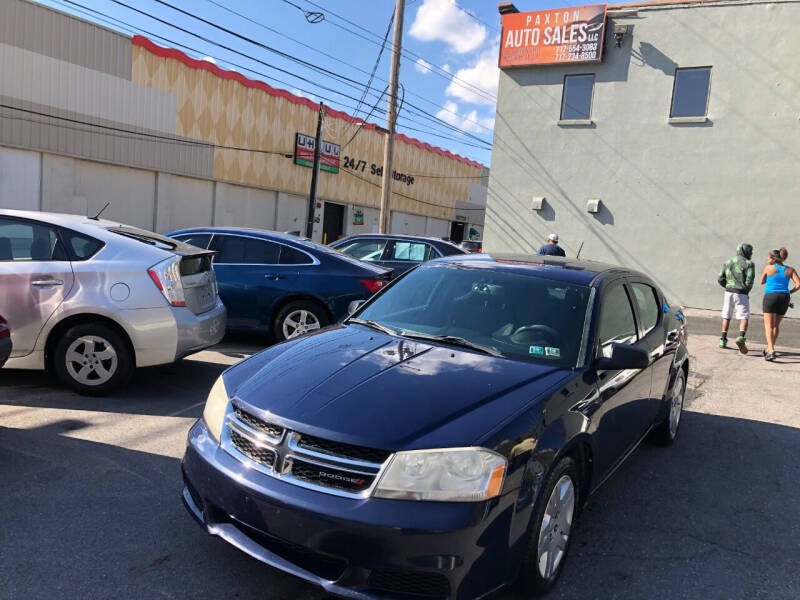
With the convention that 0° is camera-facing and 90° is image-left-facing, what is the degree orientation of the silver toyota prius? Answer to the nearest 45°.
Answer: approximately 90°

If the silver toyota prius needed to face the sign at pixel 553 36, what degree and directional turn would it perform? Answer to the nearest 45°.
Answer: approximately 135° to its right

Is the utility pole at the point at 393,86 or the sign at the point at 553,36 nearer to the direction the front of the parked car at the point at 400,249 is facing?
the utility pole

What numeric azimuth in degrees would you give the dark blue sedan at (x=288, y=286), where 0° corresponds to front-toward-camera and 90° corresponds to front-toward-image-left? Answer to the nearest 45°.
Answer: approximately 90°

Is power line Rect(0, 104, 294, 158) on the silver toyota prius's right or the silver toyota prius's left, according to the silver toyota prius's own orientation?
on its right

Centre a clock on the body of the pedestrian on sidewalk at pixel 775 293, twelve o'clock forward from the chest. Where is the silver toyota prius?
The silver toyota prius is roughly at 7 o'clock from the pedestrian on sidewalk.

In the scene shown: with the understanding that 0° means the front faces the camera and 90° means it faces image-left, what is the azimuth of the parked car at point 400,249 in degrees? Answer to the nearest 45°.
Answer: approximately 90°

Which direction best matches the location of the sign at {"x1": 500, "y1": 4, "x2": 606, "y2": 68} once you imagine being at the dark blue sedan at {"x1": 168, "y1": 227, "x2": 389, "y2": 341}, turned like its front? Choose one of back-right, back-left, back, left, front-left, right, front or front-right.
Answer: back-right

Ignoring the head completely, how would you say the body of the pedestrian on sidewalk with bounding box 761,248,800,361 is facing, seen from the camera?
away from the camera

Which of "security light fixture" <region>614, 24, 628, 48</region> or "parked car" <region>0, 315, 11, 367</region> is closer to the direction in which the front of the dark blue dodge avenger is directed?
the parked car
